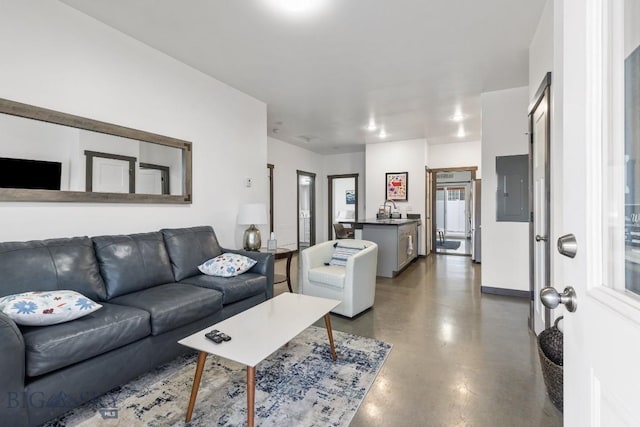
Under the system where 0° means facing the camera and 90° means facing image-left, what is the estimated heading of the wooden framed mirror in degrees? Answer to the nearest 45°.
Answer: approximately 315°

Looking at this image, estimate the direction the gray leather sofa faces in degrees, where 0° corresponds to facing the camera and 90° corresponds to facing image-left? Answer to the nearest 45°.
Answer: approximately 315°

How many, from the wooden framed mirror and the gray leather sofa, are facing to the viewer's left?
0

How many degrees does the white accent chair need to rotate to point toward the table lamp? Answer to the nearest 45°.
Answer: approximately 45° to its right

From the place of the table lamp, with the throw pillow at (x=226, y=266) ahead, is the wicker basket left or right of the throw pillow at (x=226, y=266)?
left

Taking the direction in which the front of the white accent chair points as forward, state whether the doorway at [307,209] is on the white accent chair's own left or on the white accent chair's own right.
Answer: on the white accent chair's own right

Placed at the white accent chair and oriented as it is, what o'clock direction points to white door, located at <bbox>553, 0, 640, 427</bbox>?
The white door is roughly at 10 o'clock from the white accent chair.

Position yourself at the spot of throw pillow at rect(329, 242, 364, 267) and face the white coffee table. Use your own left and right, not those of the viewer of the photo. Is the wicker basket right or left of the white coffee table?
left

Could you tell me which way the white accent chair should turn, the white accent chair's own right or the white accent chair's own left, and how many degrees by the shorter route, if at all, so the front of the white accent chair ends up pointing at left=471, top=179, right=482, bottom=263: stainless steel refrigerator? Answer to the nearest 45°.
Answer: approximately 180°

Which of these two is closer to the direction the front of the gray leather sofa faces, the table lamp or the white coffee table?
the white coffee table

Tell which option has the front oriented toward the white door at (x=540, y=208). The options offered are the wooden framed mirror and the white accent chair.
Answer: the wooden framed mirror

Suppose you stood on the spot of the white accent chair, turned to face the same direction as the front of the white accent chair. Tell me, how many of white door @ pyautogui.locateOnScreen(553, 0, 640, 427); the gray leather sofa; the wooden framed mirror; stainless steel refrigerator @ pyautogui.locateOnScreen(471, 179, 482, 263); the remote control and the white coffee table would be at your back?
1

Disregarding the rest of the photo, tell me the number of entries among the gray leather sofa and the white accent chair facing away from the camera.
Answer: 0

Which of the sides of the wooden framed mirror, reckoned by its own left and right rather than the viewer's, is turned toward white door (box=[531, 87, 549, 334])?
front

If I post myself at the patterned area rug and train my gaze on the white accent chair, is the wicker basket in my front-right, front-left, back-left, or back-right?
front-right

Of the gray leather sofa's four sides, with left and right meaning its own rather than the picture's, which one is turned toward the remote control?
front
